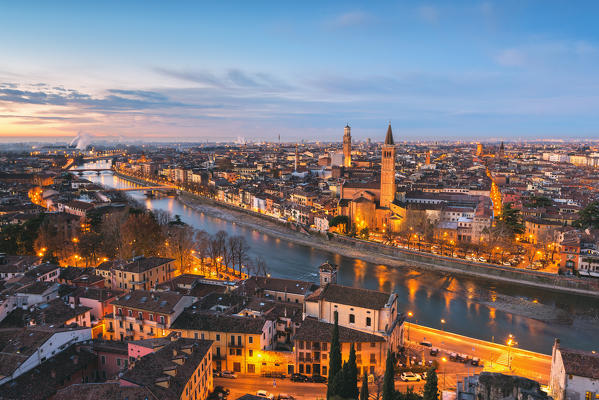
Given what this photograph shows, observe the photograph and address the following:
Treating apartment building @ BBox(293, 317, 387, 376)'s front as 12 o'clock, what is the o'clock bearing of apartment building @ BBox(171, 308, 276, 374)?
apartment building @ BBox(171, 308, 276, 374) is roughly at 3 o'clock from apartment building @ BBox(293, 317, 387, 376).

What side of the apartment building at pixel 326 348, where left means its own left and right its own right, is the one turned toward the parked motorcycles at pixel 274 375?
right

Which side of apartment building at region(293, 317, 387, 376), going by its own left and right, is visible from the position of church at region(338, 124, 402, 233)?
back

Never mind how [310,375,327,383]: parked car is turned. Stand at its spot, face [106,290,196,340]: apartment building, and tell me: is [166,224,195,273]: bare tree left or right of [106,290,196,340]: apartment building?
right

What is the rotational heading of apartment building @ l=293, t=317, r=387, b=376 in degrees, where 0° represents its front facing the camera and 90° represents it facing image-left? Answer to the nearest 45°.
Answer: approximately 0°

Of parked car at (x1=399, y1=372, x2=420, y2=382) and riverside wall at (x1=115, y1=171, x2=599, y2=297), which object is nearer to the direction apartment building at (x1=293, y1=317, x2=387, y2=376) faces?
the parked car

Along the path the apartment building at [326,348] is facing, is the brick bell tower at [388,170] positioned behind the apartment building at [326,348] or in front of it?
behind

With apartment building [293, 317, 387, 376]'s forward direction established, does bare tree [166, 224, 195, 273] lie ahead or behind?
behind

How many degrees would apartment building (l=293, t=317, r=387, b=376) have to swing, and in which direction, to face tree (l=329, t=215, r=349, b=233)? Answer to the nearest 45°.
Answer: approximately 180°

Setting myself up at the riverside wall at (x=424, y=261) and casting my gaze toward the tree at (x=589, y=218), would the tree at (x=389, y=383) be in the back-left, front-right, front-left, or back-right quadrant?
back-right

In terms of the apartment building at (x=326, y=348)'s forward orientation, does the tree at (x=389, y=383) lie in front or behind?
in front

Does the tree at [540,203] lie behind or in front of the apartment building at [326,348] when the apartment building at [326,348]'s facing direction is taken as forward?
behind

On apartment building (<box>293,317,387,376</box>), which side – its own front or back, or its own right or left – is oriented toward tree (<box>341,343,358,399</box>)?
front
